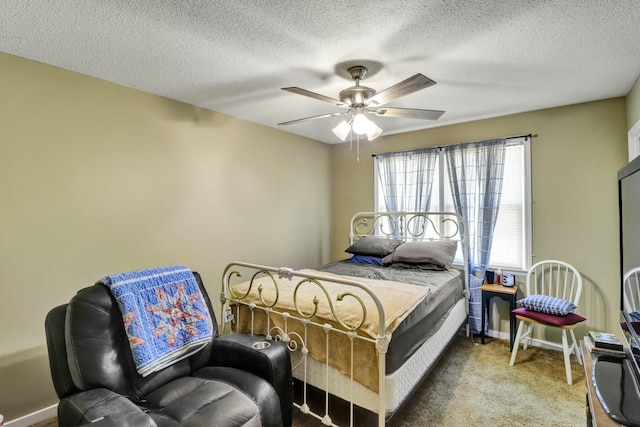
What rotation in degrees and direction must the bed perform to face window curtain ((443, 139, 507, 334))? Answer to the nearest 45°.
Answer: approximately 180°

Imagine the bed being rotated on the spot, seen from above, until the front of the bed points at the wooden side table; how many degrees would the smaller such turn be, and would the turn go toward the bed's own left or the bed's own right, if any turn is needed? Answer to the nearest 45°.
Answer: approximately 180°

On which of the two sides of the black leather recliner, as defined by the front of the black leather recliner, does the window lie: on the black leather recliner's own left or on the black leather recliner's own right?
on the black leather recliner's own left

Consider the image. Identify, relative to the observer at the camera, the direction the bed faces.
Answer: facing the viewer and to the left of the viewer

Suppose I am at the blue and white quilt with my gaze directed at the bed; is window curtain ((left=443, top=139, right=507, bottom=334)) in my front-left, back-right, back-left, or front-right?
front-left

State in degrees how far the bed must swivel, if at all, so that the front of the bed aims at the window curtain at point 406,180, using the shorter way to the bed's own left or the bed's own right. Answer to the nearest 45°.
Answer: approximately 135° to the bed's own right

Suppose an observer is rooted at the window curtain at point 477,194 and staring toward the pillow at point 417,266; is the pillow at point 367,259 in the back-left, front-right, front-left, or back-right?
front-right
